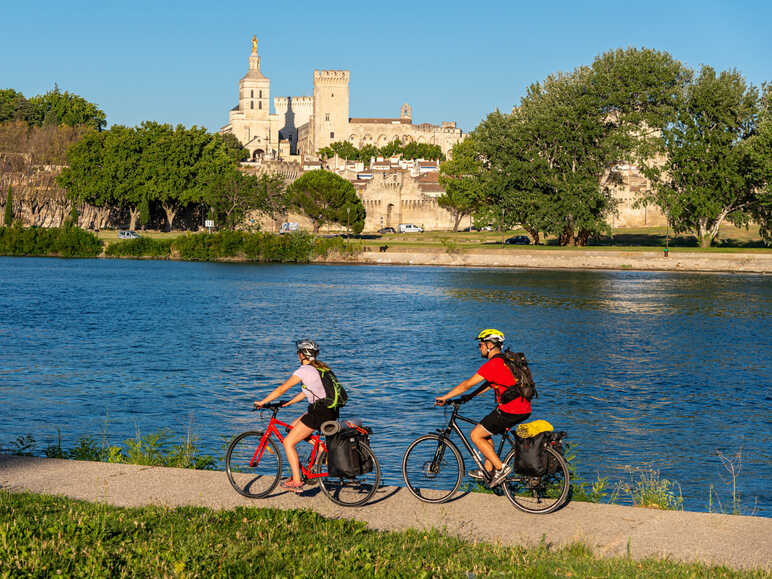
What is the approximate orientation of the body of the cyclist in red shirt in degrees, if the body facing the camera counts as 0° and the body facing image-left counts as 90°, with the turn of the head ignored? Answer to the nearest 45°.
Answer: approximately 90°

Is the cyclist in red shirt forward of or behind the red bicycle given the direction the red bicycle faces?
behind

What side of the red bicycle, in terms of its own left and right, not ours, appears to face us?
left

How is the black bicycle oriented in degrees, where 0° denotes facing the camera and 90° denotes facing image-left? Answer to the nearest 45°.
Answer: approximately 90°

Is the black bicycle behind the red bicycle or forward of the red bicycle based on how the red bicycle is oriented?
behind

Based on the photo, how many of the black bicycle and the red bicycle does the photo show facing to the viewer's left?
2

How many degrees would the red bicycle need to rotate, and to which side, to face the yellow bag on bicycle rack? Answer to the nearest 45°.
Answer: approximately 180°

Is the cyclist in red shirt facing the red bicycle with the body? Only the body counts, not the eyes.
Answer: yes
